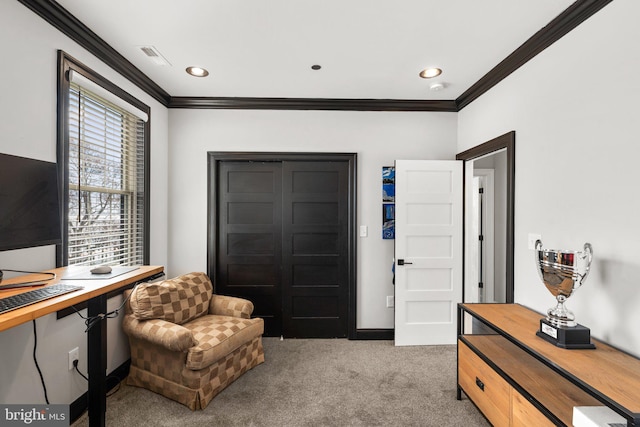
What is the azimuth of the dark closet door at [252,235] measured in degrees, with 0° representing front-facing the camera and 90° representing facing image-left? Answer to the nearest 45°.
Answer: approximately 0°

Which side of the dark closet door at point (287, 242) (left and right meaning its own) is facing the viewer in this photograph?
front

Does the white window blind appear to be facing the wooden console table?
yes

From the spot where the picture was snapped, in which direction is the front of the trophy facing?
facing the viewer and to the left of the viewer

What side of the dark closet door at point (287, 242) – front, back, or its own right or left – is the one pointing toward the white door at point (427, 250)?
left

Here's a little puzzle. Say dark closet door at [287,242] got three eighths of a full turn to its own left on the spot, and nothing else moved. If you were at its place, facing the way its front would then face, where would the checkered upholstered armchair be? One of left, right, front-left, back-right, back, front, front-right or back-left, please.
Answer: back

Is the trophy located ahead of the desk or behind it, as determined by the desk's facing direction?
ahead

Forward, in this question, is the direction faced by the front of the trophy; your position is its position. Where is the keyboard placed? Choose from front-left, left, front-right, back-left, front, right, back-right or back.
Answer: front

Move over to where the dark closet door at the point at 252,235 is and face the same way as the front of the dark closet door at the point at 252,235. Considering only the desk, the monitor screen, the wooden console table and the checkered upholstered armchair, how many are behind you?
0

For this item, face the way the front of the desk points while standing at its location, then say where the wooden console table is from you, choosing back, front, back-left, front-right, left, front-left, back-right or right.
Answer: front

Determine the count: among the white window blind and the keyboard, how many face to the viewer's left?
0

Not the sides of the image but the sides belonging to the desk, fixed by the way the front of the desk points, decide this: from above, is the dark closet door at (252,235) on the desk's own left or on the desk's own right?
on the desk's own left

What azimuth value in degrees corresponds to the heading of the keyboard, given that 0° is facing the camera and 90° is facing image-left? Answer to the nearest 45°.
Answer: approximately 315°

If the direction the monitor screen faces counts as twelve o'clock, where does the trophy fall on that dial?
The trophy is roughly at 12 o'clock from the monitor screen.

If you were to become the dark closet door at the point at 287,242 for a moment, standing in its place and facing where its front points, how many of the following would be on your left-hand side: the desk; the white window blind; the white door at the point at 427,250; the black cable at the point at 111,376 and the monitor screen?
1

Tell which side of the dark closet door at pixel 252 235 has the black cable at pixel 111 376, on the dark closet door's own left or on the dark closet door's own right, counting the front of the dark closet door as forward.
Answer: on the dark closet door's own right

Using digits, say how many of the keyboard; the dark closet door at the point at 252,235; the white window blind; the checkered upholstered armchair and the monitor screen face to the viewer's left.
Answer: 0

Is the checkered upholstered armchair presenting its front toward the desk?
no

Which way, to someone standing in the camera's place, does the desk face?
facing the viewer and to the right of the viewer
